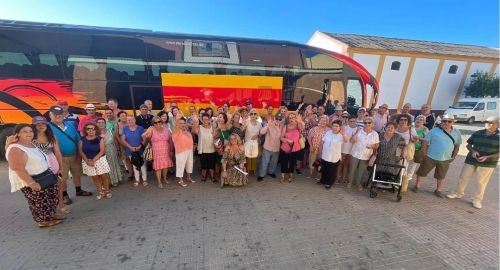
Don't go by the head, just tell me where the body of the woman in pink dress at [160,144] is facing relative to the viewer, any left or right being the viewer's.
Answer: facing the viewer

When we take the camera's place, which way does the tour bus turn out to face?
facing to the right of the viewer

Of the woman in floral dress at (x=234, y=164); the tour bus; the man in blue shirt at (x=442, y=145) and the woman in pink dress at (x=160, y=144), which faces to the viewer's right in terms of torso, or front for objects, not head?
the tour bus

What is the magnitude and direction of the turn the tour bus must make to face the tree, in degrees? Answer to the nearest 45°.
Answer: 0° — it already faces it

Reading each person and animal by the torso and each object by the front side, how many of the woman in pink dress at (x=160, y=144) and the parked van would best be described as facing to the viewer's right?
0

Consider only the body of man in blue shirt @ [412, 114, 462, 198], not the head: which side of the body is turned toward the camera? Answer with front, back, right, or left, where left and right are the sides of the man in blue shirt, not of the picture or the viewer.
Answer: front

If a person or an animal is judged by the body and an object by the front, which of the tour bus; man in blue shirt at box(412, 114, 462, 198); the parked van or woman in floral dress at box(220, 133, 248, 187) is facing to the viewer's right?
the tour bus
